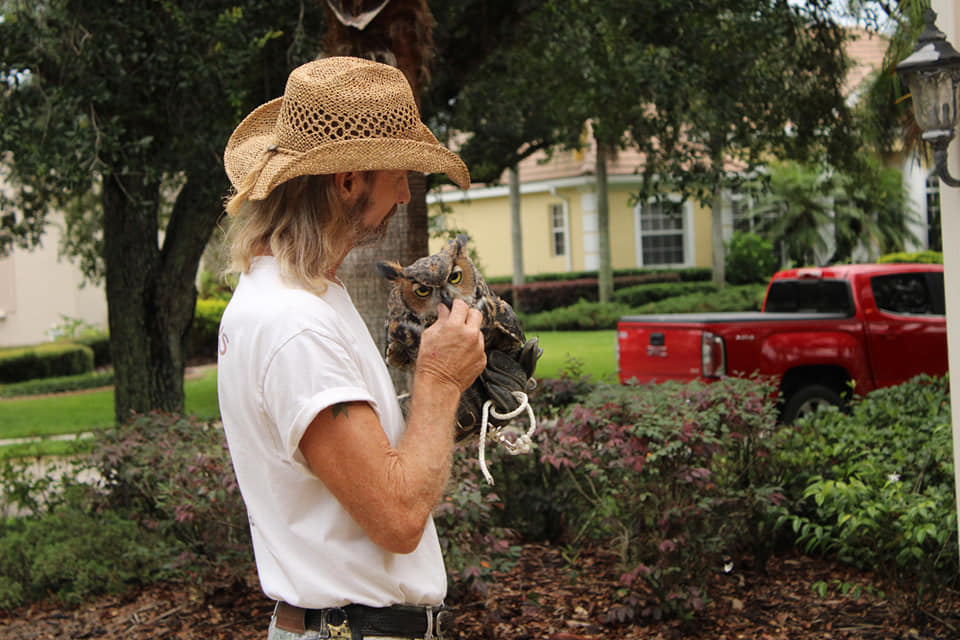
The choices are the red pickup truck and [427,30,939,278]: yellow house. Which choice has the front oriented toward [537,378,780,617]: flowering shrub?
the yellow house

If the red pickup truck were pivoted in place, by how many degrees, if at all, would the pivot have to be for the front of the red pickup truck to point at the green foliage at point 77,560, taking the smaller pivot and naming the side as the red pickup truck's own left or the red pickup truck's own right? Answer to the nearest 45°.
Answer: approximately 180°

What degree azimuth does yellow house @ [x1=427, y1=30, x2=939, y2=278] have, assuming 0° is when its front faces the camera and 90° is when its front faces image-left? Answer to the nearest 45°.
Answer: approximately 0°

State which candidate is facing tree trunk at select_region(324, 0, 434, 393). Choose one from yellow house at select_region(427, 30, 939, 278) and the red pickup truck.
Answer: the yellow house

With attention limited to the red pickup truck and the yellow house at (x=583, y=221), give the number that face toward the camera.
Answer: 1

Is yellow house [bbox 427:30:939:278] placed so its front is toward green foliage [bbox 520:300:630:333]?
yes

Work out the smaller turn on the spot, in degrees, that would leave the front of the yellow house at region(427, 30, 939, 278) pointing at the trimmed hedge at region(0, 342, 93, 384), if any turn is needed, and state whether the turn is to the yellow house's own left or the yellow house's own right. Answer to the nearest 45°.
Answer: approximately 45° to the yellow house's own right

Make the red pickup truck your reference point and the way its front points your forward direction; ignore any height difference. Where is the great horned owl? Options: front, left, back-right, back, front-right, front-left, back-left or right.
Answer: back-right

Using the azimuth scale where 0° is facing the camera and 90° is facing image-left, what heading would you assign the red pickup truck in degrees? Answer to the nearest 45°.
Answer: approximately 225°

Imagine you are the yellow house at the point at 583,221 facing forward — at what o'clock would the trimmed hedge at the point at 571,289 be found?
The trimmed hedge is roughly at 12 o'clock from the yellow house.

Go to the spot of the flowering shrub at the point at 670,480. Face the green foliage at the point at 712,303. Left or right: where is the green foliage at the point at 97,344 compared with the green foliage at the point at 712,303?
left

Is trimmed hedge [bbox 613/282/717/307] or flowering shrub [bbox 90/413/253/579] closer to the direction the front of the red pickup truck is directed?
the trimmed hedge
